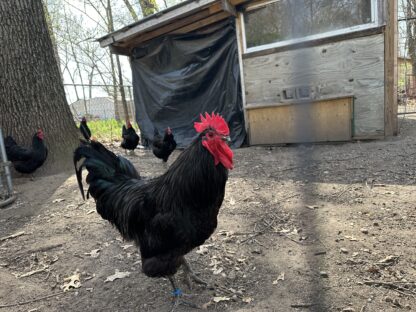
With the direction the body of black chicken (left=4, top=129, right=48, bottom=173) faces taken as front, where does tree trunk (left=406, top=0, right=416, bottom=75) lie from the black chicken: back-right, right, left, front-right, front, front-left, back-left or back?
front

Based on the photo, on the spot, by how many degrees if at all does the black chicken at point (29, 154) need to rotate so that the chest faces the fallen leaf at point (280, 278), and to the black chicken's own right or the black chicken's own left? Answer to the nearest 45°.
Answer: approximately 90° to the black chicken's own right

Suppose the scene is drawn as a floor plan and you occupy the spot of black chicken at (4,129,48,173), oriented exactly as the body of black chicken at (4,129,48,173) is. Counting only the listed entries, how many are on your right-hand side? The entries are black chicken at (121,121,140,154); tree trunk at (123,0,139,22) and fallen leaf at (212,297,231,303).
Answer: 1

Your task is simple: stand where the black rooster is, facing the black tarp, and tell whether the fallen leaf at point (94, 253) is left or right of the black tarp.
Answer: left

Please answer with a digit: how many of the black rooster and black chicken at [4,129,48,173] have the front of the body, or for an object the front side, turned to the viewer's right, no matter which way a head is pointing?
2

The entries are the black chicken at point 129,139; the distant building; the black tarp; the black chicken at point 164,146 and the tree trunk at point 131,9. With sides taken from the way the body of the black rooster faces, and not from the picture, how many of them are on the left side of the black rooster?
5

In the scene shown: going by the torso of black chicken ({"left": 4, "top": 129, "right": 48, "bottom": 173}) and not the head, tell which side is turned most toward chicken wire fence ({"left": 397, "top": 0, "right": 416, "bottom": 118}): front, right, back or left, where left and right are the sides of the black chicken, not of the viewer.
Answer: front

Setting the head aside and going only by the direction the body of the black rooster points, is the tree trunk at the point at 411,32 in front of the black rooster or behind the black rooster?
in front

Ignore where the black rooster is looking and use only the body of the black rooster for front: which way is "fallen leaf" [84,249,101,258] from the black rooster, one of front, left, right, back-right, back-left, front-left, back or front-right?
back-left

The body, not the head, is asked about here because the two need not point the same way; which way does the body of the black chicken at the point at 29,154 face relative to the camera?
to the viewer's right

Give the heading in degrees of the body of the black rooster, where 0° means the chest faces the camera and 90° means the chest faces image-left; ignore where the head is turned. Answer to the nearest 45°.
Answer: approximately 270°
